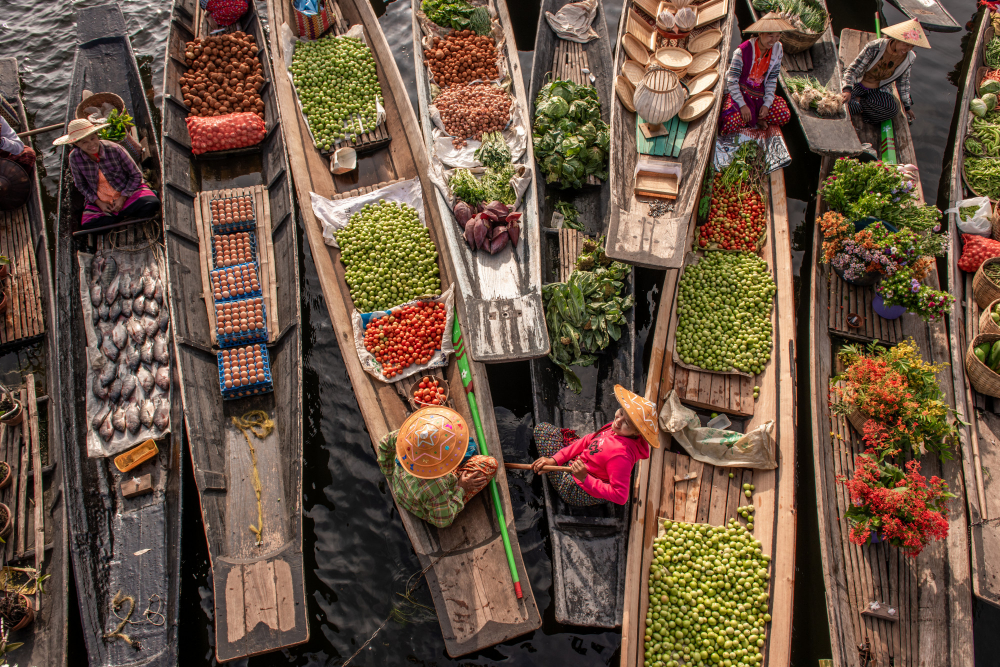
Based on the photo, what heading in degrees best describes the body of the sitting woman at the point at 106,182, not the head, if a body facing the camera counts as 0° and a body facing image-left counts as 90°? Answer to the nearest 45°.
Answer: approximately 0°

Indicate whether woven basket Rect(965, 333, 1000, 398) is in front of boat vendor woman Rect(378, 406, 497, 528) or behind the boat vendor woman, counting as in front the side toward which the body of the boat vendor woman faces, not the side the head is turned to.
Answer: in front

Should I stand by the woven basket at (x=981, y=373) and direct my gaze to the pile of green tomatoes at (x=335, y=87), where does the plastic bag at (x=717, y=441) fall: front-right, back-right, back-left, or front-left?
front-left

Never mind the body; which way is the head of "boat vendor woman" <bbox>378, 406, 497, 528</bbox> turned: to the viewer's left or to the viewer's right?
to the viewer's right

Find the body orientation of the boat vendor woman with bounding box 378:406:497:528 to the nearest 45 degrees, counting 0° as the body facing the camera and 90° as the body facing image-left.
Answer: approximately 225°
